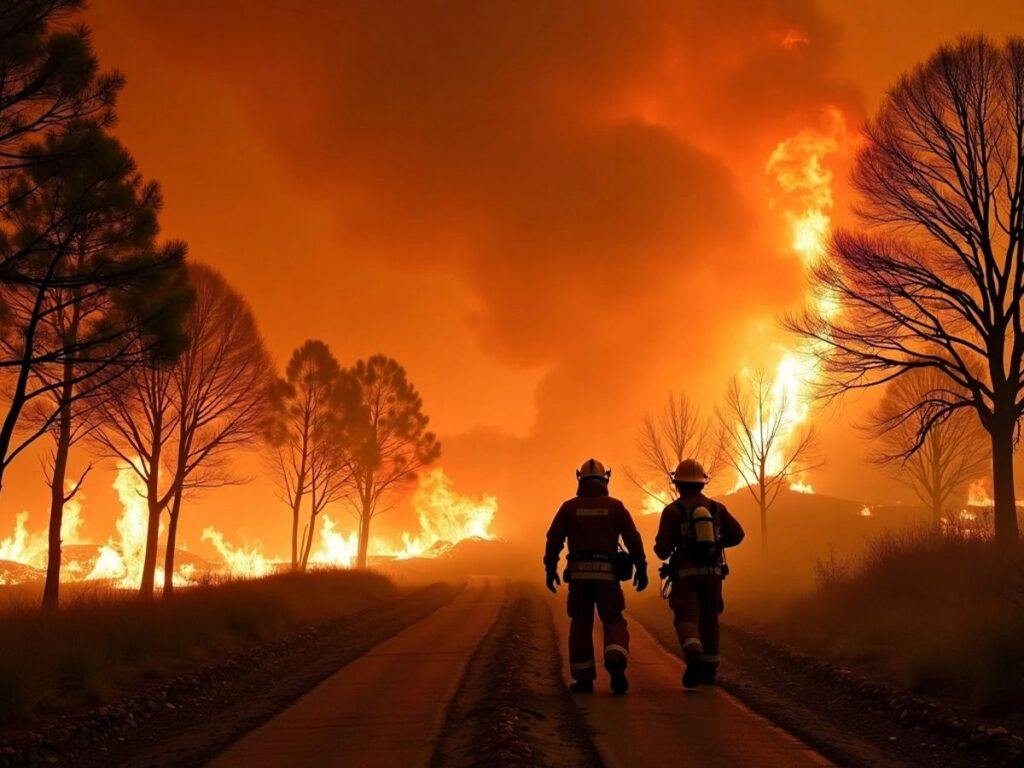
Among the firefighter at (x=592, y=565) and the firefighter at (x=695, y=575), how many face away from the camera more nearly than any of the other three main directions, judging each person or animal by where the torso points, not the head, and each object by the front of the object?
2

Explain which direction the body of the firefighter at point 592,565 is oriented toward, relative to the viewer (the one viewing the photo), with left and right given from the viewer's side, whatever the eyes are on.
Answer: facing away from the viewer

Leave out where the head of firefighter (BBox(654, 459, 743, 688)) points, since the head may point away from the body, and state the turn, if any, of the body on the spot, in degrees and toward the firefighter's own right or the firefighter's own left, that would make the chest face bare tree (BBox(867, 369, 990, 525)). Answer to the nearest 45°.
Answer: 0° — they already face it

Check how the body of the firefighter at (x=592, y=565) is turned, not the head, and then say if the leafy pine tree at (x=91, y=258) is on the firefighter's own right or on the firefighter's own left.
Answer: on the firefighter's own left

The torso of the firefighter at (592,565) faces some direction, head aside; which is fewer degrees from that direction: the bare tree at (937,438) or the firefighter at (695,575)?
the bare tree

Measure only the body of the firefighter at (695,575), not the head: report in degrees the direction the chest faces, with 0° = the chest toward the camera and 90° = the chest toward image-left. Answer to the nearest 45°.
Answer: approximately 180°

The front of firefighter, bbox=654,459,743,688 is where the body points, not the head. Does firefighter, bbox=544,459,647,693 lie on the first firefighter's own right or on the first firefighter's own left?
on the first firefighter's own left

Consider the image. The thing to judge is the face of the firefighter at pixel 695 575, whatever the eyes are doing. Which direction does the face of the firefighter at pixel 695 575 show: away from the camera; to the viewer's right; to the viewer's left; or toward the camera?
away from the camera

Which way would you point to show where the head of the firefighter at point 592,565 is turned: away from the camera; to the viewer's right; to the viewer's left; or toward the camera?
away from the camera
